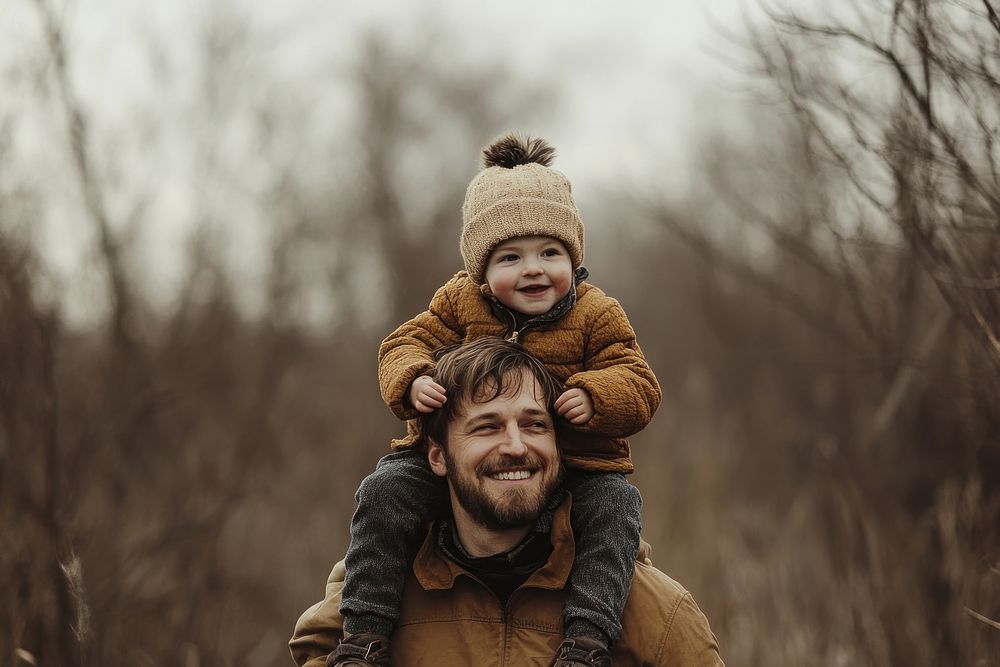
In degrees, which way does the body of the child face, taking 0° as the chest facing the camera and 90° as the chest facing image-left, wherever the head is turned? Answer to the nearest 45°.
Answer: approximately 0°

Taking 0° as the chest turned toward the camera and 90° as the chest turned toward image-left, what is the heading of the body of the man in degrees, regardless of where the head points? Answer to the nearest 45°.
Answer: approximately 0°
